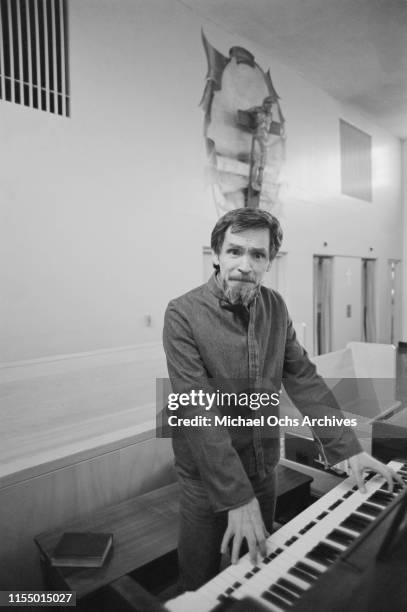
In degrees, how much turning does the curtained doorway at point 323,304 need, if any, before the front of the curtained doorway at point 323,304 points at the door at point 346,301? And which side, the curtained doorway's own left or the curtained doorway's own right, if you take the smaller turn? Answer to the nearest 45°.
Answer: approximately 90° to the curtained doorway's own left

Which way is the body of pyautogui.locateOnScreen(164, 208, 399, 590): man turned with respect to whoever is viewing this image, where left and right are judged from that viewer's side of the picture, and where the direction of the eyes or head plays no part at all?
facing the viewer and to the right of the viewer

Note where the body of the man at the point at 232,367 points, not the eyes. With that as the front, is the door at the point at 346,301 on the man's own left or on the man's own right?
on the man's own left

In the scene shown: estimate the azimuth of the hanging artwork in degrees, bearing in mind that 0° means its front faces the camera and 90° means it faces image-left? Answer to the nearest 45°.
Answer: approximately 315°

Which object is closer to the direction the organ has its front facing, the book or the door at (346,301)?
the book

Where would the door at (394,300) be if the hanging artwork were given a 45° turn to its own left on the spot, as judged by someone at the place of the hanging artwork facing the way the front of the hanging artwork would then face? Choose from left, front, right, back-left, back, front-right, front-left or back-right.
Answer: front-left

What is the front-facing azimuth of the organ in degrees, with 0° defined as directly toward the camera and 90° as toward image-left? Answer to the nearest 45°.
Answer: approximately 135°

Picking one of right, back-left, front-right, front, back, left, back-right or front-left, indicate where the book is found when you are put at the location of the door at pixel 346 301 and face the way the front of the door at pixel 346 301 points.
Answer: front-right

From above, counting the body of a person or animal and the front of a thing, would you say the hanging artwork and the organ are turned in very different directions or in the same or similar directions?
very different directions

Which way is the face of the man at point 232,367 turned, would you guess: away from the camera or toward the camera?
toward the camera

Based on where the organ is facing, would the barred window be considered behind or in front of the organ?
in front

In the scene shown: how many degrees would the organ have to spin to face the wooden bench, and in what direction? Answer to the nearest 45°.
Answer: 0° — it already faces it

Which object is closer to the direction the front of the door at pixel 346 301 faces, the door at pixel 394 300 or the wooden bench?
the wooden bench

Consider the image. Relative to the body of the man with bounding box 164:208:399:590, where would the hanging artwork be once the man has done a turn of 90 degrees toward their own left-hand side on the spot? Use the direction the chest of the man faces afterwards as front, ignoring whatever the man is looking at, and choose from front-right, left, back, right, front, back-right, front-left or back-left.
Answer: front-left

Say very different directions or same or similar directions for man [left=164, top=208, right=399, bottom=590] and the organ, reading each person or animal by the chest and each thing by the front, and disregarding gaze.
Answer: very different directions
